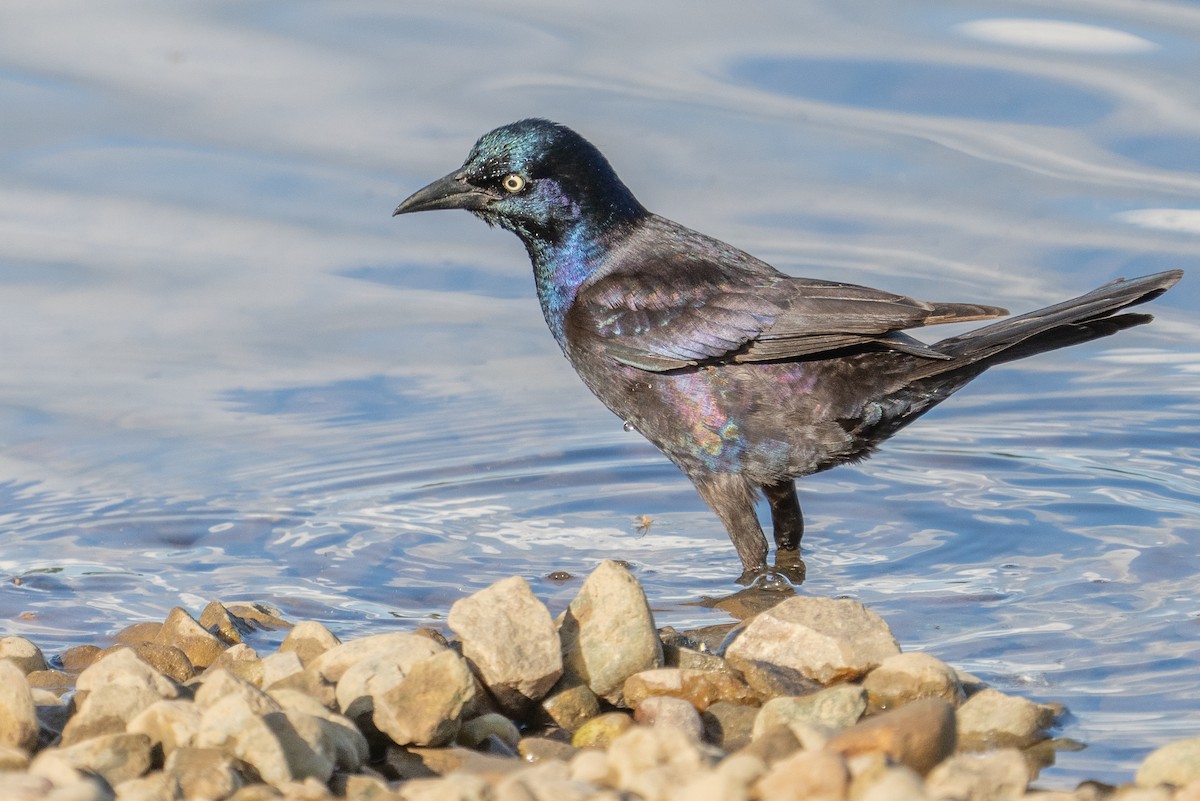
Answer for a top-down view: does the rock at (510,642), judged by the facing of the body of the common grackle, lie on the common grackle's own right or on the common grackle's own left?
on the common grackle's own left

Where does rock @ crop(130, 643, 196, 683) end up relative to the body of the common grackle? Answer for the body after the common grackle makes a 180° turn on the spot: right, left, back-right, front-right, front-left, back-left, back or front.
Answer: back-right

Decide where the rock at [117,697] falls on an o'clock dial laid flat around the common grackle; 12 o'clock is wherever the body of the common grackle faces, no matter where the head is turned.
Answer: The rock is roughly at 10 o'clock from the common grackle.

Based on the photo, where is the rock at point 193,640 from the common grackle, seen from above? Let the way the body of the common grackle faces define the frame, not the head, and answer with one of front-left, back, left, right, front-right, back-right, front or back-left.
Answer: front-left

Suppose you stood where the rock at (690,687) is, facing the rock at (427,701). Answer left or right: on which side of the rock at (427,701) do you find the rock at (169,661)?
right

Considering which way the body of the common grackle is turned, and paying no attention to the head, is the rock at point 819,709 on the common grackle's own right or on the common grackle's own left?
on the common grackle's own left

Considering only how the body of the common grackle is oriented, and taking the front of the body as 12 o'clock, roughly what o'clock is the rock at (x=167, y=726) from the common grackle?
The rock is roughly at 10 o'clock from the common grackle.

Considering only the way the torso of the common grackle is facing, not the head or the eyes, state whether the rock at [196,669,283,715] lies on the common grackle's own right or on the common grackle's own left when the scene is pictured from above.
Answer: on the common grackle's own left

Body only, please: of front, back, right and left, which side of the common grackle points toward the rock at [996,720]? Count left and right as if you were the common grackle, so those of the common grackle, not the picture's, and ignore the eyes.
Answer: left

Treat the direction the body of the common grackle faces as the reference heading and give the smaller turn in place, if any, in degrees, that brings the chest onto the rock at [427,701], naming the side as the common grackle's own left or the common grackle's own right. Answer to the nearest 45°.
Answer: approximately 90° to the common grackle's own left

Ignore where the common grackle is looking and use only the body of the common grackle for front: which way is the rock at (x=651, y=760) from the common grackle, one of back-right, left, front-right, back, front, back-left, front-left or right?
left

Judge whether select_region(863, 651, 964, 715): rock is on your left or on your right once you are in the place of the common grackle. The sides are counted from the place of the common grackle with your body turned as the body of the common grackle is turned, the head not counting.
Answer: on your left

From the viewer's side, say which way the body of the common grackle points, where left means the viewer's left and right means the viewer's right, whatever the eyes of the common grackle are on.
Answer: facing to the left of the viewer

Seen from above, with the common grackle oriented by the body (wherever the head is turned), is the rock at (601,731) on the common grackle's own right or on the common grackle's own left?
on the common grackle's own left

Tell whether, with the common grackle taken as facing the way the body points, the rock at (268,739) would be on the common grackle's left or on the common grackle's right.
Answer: on the common grackle's left
